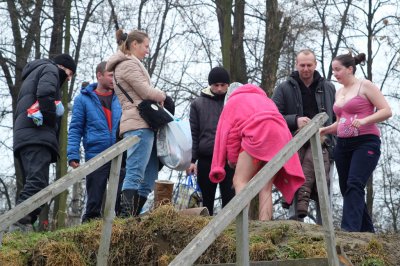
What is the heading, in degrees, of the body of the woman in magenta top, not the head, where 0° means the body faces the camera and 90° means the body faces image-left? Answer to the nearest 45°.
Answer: approximately 45°

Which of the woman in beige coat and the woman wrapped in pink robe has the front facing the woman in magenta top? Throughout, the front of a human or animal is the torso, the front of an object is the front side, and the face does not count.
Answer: the woman in beige coat

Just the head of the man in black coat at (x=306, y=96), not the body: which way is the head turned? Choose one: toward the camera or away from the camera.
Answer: toward the camera

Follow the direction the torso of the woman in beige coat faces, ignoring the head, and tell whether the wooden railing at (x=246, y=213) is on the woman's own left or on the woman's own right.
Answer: on the woman's own right

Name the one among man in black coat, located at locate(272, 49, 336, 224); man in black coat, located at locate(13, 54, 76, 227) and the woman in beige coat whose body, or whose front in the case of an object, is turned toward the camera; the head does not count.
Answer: man in black coat, located at locate(272, 49, 336, 224)

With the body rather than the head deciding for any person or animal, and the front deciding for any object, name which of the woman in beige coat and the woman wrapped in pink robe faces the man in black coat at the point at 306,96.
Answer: the woman in beige coat

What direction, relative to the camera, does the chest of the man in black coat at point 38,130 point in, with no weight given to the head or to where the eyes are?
to the viewer's right

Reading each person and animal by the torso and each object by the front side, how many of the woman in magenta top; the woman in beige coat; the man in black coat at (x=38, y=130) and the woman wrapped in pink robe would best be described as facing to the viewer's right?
2

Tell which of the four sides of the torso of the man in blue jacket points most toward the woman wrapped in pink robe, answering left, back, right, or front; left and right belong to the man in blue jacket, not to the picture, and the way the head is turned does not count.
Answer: front

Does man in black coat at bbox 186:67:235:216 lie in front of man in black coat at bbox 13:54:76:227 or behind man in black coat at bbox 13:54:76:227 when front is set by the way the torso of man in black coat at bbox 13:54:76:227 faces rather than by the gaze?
in front

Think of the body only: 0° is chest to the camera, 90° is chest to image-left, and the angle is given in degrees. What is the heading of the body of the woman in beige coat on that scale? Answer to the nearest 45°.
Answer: approximately 270°

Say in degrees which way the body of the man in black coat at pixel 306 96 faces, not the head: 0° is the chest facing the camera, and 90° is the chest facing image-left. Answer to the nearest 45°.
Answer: approximately 0°

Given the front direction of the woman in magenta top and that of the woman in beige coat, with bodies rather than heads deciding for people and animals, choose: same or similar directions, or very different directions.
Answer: very different directions
